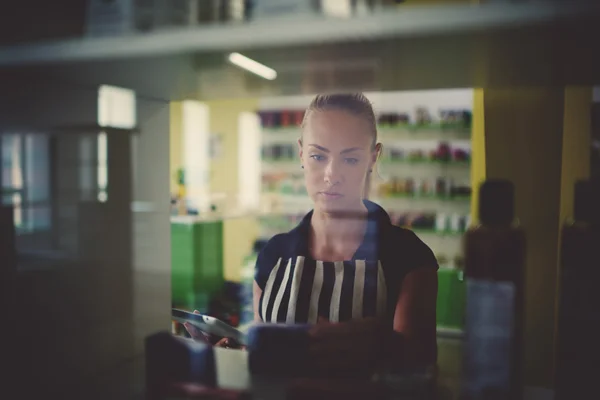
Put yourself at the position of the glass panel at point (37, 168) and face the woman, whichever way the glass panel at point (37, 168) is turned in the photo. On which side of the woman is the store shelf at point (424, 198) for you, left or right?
left

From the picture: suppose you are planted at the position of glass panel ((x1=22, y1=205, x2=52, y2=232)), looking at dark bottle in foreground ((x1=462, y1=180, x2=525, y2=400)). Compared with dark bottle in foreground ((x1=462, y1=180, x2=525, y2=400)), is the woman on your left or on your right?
left

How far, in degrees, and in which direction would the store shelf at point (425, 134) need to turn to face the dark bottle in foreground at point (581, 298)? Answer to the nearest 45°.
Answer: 0° — it already faces it

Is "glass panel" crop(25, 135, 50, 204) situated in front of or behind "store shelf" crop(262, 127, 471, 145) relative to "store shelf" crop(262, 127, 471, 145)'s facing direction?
in front

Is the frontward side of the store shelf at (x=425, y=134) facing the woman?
yes

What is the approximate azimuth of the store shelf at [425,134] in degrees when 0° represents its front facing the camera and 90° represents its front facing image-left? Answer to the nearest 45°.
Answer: approximately 0°

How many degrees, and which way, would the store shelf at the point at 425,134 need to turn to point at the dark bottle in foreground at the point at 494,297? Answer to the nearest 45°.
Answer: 0° — it already faces it

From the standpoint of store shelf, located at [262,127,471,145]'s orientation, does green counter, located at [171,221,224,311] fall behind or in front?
in front

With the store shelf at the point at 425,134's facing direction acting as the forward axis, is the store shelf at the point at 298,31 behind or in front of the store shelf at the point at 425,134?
in front
